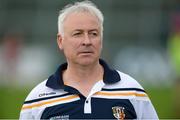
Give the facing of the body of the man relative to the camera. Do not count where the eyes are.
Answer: toward the camera

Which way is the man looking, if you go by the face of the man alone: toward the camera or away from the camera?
toward the camera
